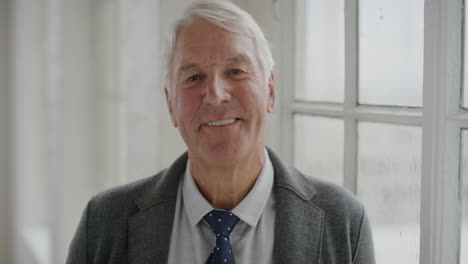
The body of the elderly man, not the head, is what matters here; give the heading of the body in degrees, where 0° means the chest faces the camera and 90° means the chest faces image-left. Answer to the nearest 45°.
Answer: approximately 0°
